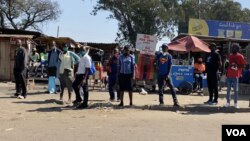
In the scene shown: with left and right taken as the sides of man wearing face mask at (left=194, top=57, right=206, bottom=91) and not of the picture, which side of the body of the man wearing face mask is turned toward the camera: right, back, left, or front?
front

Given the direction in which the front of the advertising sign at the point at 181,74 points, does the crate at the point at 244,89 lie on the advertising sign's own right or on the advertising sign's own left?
on the advertising sign's own left

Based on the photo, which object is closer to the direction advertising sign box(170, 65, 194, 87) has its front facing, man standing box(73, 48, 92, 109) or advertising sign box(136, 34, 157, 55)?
the man standing

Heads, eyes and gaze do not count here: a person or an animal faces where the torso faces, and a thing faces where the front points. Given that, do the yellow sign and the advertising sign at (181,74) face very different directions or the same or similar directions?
same or similar directions

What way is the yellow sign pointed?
toward the camera

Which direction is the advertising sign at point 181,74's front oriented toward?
toward the camera

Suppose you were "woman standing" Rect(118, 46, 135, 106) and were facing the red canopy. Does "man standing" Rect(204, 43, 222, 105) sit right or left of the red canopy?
right

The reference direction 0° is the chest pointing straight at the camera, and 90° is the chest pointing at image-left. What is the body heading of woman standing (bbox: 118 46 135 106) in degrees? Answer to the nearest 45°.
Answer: approximately 0°

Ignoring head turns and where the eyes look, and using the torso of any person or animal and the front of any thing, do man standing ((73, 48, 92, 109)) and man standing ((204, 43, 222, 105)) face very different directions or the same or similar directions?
same or similar directions

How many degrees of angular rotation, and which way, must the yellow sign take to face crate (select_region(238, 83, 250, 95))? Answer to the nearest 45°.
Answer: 0° — it already faces it

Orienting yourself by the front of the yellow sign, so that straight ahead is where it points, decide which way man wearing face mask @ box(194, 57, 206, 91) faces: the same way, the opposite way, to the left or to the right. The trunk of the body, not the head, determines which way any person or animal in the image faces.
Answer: the same way

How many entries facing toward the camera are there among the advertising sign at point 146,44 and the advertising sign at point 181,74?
2

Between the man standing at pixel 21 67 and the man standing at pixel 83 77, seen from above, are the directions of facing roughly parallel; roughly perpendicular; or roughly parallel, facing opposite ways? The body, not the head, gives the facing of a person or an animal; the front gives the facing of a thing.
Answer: roughly parallel

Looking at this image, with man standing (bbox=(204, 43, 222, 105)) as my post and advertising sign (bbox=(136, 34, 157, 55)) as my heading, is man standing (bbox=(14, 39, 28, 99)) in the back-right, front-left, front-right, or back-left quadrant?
front-left

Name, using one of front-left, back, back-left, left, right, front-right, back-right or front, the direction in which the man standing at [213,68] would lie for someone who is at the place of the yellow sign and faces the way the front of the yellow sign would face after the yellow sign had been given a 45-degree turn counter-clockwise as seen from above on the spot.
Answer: front-right
